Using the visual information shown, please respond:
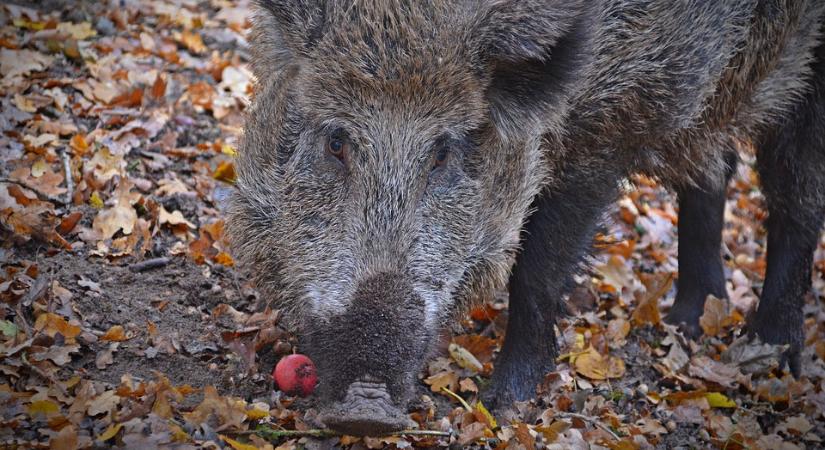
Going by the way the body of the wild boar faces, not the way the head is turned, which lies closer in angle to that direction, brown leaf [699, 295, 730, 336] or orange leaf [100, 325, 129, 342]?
the orange leaf

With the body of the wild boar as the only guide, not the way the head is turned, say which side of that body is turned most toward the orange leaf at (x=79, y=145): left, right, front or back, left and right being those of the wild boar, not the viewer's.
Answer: right

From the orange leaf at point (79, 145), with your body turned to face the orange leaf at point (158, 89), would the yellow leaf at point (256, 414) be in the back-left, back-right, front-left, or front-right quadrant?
back-right

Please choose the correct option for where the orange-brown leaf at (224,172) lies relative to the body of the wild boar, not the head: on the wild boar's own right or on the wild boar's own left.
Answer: on the wild boar's own right

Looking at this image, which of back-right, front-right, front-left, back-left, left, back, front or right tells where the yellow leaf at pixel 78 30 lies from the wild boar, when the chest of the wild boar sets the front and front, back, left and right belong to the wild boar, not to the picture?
right

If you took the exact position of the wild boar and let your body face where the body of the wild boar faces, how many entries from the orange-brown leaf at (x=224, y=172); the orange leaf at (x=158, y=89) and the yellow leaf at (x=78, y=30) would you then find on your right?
3

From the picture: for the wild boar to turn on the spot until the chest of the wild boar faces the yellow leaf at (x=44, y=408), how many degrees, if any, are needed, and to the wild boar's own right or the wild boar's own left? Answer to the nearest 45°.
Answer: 0° — it already faces it

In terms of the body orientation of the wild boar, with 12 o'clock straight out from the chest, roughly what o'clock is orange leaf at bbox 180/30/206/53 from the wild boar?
The orange leaf is roughly at 3 o'clock from the wild boar.

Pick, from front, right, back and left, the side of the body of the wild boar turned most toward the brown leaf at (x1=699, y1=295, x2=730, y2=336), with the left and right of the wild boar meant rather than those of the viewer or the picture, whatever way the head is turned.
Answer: back

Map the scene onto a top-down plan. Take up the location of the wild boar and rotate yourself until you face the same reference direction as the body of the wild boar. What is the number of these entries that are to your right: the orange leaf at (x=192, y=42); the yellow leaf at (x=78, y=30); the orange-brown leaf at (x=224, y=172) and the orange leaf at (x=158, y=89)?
4

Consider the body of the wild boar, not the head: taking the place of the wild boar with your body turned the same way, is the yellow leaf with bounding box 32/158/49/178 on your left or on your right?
on your right

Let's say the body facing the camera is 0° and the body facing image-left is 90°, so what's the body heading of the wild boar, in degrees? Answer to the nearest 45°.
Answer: approximately 45°

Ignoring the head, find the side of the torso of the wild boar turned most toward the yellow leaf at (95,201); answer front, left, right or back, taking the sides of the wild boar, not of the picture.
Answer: right
